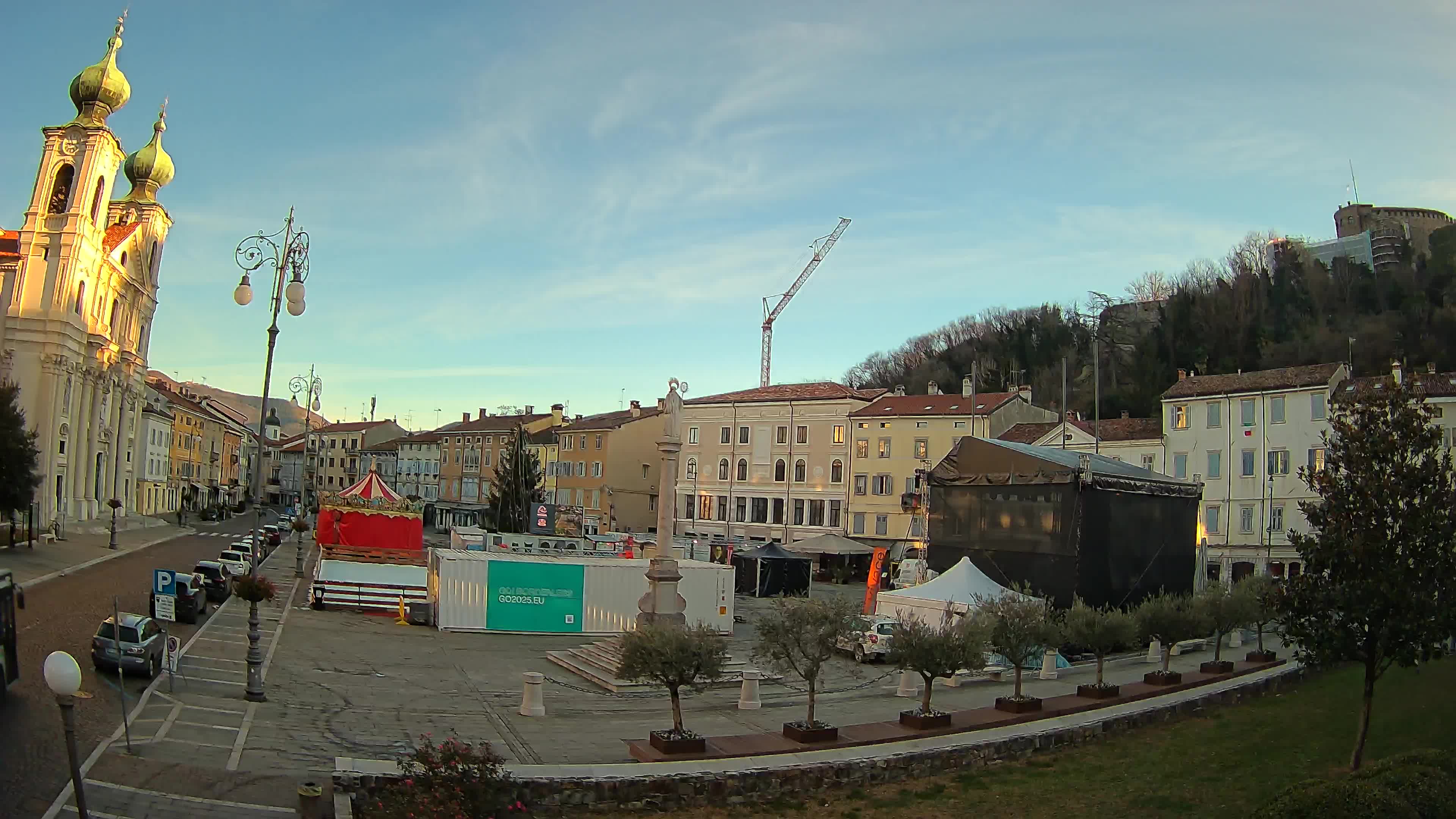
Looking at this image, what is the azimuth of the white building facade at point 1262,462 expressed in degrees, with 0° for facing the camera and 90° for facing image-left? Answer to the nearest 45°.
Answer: approximately 0°

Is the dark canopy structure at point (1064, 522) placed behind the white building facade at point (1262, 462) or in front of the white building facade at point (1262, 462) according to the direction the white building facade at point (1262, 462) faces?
in front
